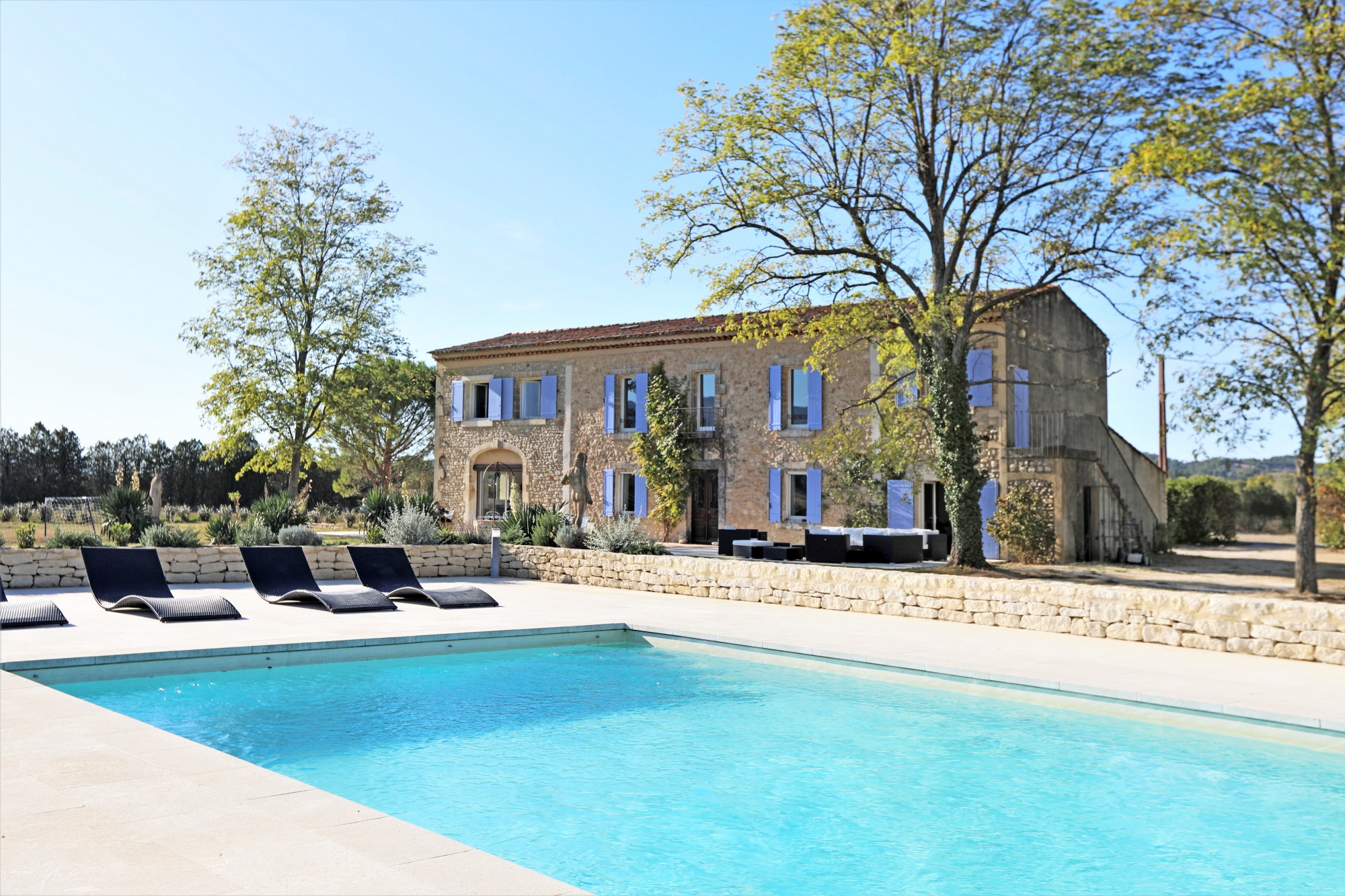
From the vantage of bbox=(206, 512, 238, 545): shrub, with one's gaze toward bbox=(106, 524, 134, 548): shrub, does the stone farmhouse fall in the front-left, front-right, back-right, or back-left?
back-right

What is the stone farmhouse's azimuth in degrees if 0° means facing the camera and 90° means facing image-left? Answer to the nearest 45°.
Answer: approximately 45°

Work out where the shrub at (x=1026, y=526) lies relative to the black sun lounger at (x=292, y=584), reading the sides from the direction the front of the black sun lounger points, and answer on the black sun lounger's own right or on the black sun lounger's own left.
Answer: on the black sun lounger's own left

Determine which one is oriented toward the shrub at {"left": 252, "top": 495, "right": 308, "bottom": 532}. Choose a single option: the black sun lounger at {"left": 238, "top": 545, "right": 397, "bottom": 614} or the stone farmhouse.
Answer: the stone farmhouse

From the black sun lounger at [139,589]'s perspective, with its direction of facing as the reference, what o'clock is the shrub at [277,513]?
The shrub is roughly at 8 o'clock from the black sun lounger.

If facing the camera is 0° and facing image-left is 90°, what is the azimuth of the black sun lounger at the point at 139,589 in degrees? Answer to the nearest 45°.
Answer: approximately 315°

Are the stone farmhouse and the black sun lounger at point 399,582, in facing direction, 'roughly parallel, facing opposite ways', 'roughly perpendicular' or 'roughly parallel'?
roughly perpendicular

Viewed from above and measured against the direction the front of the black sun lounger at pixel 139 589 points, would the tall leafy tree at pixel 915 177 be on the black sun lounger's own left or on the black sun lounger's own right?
on the black sun lounger's own left
